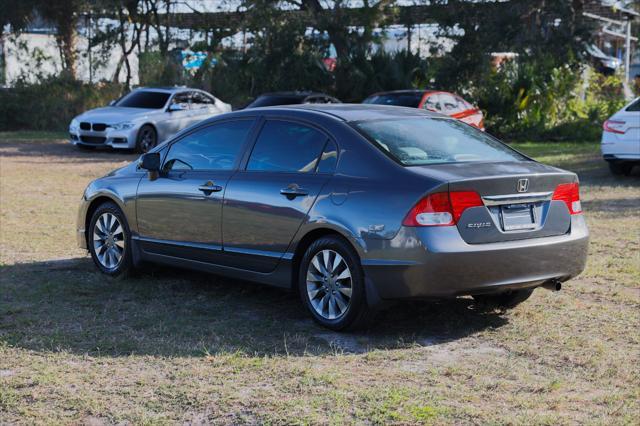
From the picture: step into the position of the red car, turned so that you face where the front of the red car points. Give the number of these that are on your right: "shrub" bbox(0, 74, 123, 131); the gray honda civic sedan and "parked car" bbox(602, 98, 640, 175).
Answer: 1

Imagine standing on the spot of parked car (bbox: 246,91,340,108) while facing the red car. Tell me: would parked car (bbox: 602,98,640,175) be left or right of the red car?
right

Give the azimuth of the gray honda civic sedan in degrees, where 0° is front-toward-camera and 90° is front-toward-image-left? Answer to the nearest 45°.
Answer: approximately 135°

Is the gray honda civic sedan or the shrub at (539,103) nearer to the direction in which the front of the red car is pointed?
the gray honda civic sedan

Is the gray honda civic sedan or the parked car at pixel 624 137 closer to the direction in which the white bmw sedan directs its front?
the gray honda civic sedan

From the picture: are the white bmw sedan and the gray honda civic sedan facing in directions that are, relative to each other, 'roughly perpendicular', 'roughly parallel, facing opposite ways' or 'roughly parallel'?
roughly perpendicular

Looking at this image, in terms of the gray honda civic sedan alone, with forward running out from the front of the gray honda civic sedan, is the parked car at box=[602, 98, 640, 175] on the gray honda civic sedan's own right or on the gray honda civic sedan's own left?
on the gray honda civic sedan's own right

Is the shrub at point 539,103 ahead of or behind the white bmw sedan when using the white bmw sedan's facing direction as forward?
behind

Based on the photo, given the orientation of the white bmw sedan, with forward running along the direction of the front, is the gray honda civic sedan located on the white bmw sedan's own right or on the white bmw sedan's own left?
on the white bmw sedan's own left

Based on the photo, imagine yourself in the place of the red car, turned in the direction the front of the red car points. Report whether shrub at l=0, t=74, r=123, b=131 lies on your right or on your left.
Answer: on your right
